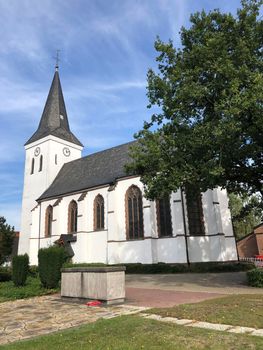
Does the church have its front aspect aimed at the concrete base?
no

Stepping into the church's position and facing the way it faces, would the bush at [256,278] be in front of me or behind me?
behind

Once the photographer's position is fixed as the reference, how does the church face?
facing away from the viewer and to the left of the viewer

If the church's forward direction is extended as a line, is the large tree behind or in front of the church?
behind
